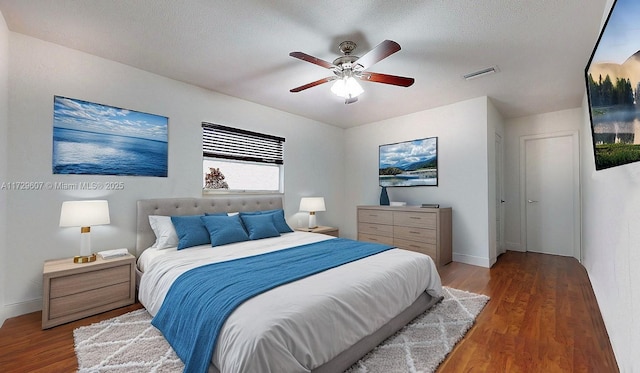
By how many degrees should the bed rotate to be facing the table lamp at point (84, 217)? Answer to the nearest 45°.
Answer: approximately 180°

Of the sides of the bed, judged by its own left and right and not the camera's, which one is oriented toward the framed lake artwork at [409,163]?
left

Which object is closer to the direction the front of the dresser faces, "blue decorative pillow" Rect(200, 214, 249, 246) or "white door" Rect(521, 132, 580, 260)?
the blue decorative pillow

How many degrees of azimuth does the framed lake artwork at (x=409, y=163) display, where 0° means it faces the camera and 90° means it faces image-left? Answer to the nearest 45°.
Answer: approximately 45°

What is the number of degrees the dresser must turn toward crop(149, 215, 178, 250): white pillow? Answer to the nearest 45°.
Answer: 0° — it already faces it

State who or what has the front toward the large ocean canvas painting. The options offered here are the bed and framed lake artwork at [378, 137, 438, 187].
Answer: the framed lake artwork

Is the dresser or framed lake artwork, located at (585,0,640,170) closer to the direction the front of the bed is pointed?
the framed lake artwork

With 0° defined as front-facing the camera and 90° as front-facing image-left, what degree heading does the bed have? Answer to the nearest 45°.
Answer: approximately 315°
